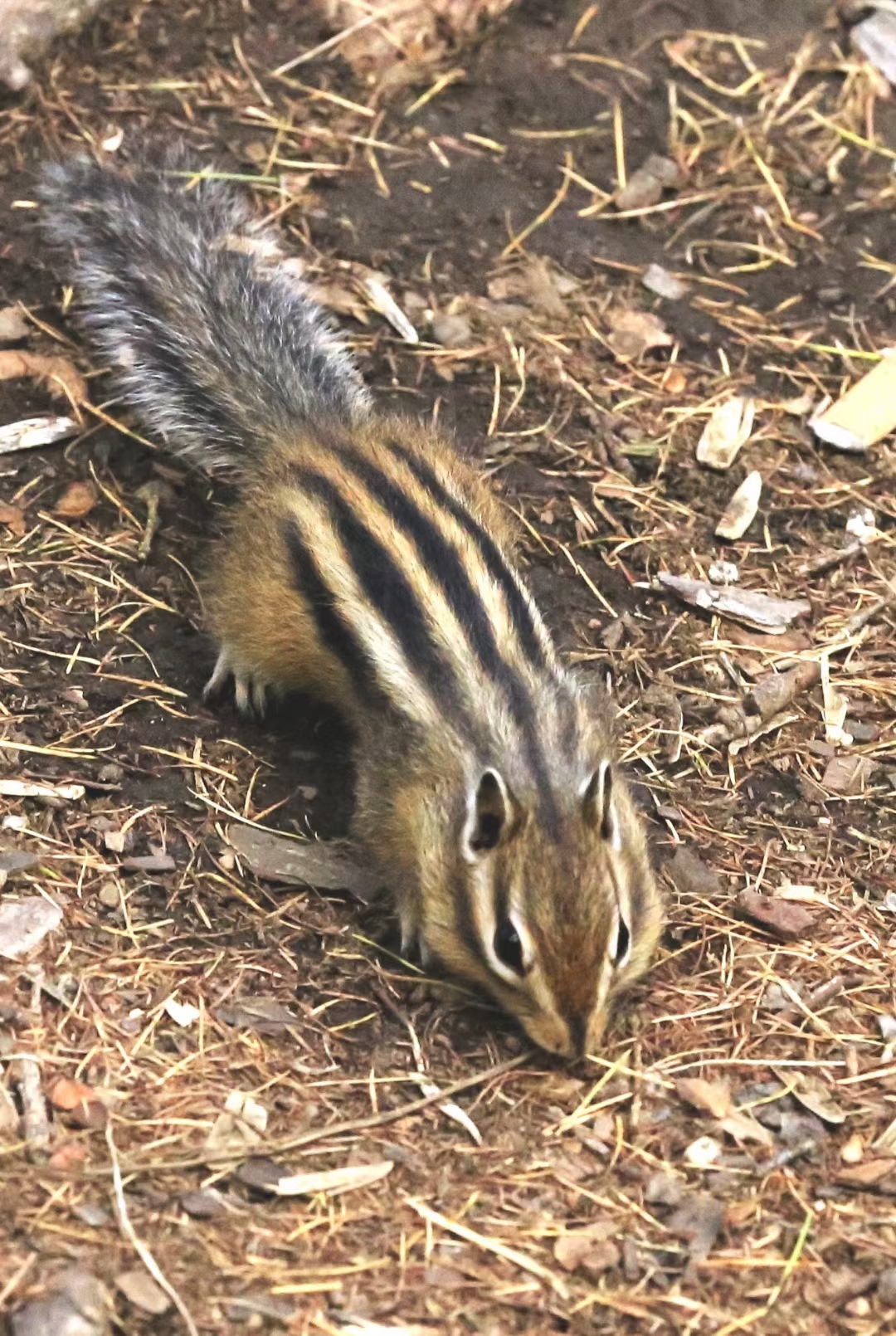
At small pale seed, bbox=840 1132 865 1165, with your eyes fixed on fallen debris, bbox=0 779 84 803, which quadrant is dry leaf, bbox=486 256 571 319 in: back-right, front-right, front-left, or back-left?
front-right

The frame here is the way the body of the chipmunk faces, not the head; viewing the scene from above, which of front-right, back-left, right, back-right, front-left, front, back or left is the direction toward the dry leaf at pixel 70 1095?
right

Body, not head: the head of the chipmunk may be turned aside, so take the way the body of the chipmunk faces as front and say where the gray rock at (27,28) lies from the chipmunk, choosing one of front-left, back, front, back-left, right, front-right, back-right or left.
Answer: back-left

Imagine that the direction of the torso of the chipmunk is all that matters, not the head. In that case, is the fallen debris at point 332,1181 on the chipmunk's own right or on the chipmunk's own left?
on the chipmunk's own right

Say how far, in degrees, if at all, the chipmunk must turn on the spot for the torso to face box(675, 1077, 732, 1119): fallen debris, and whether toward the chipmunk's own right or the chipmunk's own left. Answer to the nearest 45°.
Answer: approximately 45° to the chipmunk's own right

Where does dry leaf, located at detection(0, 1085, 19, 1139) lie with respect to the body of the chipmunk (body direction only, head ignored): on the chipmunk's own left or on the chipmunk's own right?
on the chipmunk's own right

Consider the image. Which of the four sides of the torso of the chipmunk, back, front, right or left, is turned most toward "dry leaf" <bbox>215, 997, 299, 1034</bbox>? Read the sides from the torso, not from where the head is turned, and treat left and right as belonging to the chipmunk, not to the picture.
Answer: right

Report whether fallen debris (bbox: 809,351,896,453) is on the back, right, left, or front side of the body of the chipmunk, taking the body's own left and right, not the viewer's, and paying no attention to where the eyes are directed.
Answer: left

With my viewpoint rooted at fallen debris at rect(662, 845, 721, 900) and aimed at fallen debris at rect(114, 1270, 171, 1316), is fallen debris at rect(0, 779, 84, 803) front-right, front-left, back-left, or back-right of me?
front-right

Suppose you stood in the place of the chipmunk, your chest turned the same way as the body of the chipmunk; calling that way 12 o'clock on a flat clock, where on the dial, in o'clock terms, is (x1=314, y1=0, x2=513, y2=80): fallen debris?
The fallen debris is roughly at 8 o'clock from the chipmunk.

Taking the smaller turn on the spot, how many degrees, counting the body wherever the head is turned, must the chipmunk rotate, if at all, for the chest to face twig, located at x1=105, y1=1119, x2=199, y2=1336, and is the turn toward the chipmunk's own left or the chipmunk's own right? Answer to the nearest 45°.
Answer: approximately 90° to the chipmunk's own right

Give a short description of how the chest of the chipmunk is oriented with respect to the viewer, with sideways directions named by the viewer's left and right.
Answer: facing the viewer and to the right of the viewer

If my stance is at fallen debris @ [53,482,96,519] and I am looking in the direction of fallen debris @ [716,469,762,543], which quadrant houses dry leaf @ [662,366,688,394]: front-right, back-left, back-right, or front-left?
front-left

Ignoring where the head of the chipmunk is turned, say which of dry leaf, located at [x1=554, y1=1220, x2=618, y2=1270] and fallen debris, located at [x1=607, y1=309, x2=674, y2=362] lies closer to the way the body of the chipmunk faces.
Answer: the dry leaf

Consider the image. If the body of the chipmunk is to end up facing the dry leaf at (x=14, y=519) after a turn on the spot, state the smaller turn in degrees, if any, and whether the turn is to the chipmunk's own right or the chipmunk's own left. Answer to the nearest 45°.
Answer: approximately 180°

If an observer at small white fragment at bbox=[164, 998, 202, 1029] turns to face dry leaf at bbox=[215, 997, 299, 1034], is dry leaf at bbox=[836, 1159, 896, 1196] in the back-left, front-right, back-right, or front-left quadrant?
front-right
